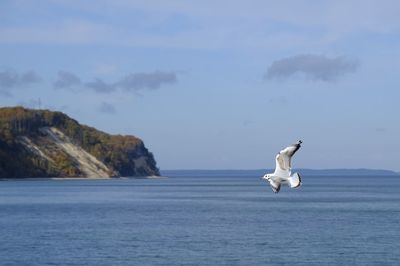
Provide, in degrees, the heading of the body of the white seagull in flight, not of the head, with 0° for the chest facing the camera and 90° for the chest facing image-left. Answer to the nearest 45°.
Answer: approximately 90°
